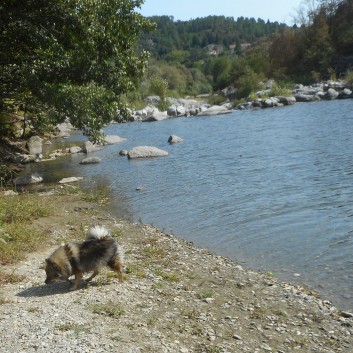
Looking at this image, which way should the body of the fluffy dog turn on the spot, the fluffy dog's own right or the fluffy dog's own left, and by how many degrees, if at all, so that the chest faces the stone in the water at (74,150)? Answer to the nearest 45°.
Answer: approximately 90° to the fluffy dog's own right

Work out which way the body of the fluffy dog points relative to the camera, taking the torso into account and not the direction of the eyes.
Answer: to the viewer's left

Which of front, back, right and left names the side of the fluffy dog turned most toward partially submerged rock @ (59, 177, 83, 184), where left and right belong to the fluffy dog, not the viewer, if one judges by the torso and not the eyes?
right

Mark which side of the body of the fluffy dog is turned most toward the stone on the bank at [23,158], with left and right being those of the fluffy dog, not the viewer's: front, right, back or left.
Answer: right

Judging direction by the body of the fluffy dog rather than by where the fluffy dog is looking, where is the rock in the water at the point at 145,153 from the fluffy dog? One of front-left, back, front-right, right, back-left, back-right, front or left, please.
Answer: right
